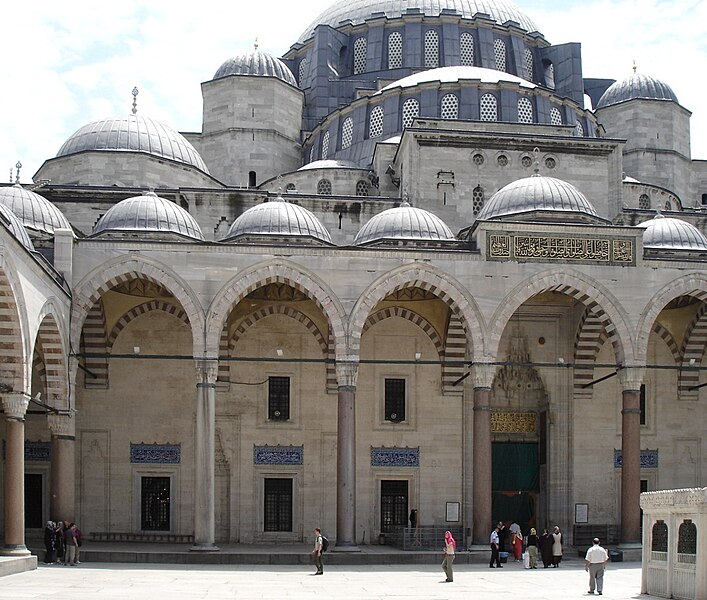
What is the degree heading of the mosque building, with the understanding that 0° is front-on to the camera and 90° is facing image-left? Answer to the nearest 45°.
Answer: approximately 0°

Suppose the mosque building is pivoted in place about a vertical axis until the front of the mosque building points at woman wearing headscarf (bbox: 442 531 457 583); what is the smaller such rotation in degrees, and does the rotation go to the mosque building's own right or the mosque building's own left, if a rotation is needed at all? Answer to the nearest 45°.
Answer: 0° — it already faces them

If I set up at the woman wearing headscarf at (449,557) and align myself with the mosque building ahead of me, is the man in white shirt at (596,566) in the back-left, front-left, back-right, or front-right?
back-right
